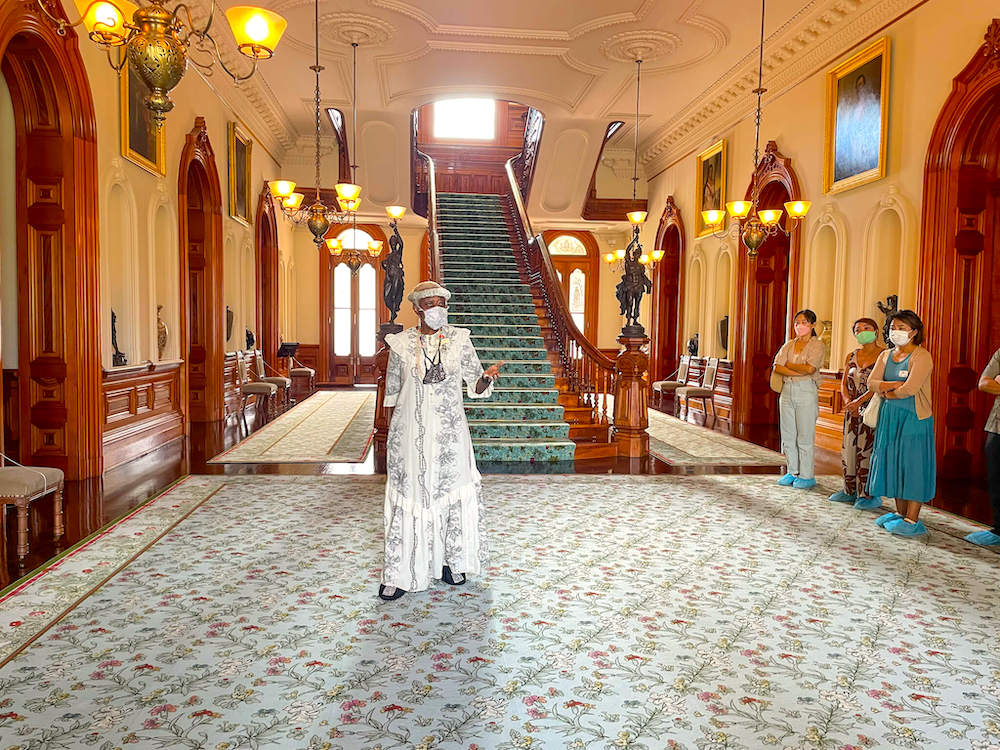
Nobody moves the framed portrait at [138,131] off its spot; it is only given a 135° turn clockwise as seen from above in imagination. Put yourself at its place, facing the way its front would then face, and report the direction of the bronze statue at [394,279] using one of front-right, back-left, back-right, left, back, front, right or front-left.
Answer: back

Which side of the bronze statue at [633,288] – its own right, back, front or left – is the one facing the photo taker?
front

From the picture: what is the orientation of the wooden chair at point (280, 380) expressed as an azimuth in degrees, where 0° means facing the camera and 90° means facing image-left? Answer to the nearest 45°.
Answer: approximately 270°

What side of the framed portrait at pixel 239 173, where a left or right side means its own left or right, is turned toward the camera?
right

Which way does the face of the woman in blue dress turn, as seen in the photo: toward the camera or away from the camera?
toward the camera

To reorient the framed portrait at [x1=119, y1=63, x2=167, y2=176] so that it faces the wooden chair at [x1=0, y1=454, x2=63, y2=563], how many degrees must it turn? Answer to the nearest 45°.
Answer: approximately 45° to its right

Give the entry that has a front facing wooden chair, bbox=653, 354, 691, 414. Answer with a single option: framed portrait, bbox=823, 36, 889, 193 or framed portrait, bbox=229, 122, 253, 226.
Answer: framed portrait, bbox=229, 122, 253, 226

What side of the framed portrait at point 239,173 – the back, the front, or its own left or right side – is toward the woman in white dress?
right

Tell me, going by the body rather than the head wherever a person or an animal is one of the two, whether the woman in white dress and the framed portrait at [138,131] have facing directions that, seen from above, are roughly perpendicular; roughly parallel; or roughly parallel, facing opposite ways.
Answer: roughly perpendicular

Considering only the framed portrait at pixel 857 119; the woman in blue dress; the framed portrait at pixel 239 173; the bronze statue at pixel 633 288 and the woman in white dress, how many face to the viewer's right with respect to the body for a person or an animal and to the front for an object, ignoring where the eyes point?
1

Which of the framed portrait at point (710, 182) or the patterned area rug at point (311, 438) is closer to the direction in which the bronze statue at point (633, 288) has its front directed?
the patterned area rug

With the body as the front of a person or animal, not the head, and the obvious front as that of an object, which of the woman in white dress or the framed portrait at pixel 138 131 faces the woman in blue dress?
the framed portrait

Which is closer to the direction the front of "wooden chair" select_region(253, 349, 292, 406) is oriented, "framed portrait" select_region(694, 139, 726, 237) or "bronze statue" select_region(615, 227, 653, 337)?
the framed portrait
